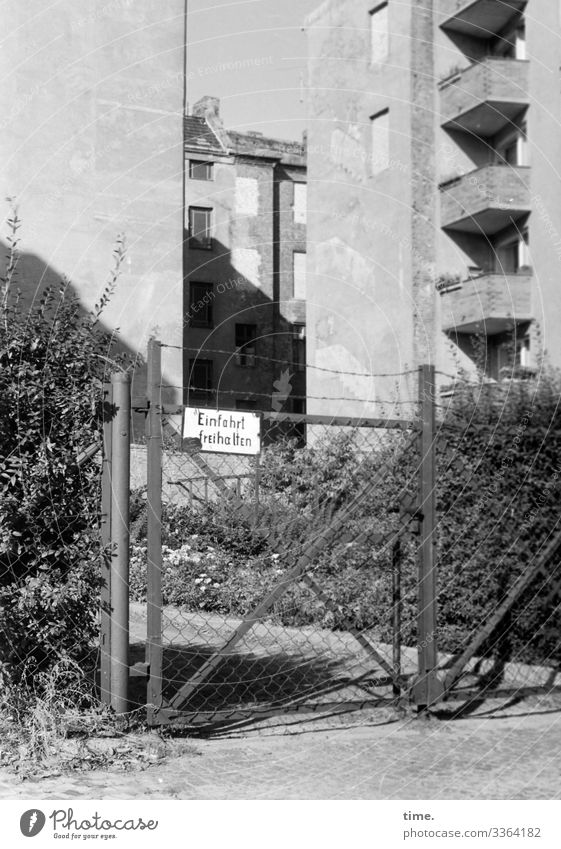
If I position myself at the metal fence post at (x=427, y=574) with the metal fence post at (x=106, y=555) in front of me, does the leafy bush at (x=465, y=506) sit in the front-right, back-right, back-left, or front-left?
back-right

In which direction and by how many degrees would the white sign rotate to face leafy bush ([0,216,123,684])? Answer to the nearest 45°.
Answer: approximately 90° to its right

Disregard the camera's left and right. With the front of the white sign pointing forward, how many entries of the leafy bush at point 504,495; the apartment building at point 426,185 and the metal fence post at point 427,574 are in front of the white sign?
0

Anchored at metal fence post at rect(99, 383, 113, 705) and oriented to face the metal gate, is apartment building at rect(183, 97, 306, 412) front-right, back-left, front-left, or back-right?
front-left

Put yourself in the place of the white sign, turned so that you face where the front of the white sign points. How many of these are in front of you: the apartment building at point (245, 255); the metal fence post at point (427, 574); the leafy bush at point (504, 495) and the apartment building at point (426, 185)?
0

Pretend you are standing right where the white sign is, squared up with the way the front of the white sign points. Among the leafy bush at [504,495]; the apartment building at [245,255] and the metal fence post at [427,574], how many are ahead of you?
0

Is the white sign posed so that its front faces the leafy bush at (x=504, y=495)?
no

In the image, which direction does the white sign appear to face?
toward the camera

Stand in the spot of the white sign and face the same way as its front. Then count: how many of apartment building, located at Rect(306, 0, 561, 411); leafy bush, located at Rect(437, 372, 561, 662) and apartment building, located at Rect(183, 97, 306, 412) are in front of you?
0

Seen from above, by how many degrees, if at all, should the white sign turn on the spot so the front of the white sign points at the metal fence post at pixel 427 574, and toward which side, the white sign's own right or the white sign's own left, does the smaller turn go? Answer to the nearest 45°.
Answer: approximately 135° to the white sign's own left

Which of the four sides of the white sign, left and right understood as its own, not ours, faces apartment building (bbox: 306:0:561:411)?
back

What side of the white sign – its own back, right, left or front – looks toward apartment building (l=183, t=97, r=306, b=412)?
back
